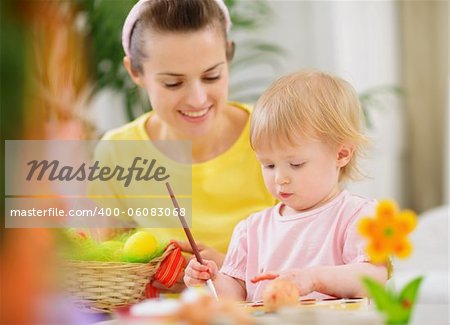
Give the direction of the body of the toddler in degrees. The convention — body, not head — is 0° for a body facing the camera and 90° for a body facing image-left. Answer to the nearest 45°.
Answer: approximately 45°

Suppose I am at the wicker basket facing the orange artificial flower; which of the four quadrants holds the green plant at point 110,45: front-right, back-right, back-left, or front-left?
back-left
